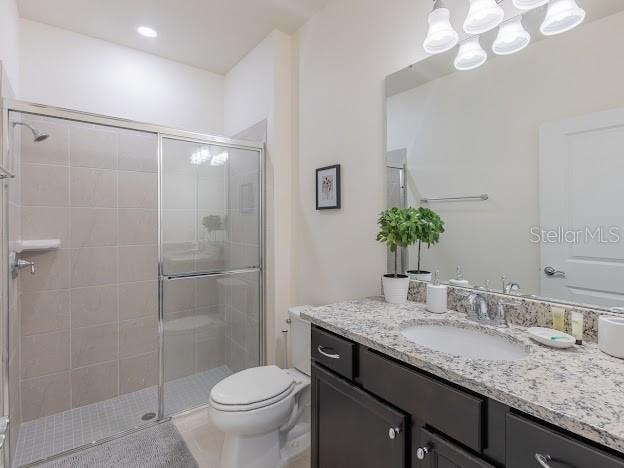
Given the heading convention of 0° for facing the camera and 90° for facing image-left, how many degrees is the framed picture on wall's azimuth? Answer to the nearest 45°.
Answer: approximately 45°

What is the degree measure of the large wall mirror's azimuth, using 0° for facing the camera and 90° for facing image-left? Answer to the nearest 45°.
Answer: approximately 45°

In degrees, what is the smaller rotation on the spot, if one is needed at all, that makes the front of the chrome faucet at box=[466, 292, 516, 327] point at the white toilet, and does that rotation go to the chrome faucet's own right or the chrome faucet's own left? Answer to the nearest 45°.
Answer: approximately 45° to the chrome faucet's own right

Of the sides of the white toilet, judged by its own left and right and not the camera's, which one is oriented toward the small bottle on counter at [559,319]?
left

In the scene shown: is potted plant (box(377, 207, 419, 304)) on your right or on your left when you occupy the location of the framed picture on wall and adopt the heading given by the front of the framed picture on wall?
on your left

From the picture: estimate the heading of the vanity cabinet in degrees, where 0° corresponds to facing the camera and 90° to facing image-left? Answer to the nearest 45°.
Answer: approximately 45°

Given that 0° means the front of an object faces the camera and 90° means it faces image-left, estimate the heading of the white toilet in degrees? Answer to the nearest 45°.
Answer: approximately 45°
